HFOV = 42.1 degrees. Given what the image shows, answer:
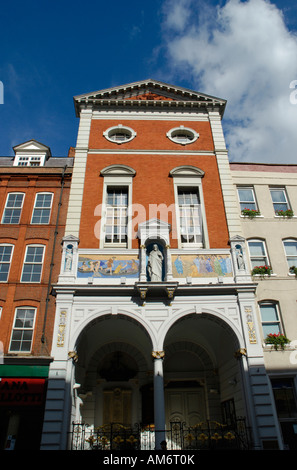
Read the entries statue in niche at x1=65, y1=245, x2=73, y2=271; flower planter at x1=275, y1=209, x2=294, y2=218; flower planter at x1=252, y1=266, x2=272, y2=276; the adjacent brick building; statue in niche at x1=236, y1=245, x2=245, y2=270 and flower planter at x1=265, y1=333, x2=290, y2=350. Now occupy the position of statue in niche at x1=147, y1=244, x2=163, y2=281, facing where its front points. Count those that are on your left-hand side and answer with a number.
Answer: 4

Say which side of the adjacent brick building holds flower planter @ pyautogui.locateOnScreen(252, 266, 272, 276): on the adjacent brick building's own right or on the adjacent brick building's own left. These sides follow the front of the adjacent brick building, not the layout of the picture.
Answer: on the adjacent brick building's own left

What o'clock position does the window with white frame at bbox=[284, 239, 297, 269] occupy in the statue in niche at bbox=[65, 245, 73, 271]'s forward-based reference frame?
The window with white frame is roughly at 9 o'clock from the statue in niche.

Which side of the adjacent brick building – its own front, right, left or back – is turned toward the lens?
front

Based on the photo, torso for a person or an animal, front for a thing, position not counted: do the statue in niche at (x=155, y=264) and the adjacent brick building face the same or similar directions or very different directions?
same or similar directions

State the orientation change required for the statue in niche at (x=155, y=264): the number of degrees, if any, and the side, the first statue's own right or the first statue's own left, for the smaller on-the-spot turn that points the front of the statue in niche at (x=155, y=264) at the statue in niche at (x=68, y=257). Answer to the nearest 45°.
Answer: approximately 90° to the first statue's own right

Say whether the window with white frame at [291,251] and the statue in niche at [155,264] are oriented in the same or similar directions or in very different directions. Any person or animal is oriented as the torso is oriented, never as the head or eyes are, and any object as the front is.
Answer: same or similar directions

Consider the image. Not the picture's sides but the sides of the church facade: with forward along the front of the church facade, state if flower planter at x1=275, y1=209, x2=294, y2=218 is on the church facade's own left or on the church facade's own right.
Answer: on the church facade's own left

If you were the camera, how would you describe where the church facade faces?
facing the viewer

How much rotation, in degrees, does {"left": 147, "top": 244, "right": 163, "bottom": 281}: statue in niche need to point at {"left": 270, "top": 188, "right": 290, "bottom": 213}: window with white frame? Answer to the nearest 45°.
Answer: approximately 90° to its left

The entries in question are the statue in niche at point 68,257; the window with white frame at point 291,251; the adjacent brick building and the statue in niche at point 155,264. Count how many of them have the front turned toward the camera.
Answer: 4

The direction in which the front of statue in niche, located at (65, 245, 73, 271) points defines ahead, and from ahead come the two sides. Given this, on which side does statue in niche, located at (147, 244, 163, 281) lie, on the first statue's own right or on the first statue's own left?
on the first statue's own left

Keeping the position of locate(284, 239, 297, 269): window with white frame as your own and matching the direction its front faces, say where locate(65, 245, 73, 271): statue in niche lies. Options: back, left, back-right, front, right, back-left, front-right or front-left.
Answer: front-right

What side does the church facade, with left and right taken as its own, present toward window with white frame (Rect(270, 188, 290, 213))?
left

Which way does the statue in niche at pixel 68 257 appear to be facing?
toward the camera

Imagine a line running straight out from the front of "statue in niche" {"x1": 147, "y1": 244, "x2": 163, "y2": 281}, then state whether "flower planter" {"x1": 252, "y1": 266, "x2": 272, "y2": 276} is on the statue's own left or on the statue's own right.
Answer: on the statue's own left
